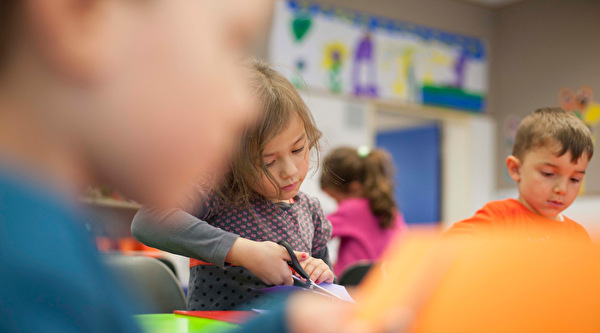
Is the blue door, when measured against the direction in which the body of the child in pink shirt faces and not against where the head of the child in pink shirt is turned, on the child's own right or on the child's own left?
on the child's own right

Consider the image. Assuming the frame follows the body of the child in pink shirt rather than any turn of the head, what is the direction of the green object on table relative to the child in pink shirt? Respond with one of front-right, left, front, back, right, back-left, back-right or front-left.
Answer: back-left

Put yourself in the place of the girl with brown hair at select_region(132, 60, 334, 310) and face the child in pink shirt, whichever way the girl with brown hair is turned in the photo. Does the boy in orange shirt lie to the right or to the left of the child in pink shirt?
right

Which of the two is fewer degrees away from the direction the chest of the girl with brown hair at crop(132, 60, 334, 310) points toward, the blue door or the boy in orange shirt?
the boy in orange shirt

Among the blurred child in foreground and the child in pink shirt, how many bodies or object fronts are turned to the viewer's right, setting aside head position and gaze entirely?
1

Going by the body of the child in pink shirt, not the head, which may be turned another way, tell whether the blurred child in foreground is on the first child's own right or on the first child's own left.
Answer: on the first child's own left

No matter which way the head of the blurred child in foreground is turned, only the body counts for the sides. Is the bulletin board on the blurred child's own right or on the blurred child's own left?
on the blurred child's own left

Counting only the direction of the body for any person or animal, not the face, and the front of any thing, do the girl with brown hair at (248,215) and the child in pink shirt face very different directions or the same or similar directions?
very different directions

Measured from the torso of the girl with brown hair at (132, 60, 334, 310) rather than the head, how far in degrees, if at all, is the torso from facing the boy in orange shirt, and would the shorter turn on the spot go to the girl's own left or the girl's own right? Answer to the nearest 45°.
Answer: approximately 45° to the girl's own left

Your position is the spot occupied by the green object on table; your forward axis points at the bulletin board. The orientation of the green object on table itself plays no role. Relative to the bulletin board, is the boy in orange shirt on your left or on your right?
right

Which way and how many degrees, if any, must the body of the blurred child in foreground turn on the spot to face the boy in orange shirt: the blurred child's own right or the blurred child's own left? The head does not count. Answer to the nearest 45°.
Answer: approximately 45° to the blurred child's own left

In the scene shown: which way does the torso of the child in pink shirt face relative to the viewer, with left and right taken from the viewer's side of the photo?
facing away from the viewer and to the left of the viewer

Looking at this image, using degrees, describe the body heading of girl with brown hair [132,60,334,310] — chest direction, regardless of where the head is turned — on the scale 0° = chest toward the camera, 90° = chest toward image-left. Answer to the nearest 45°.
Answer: approximately 315°

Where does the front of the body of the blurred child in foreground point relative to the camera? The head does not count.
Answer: to the viewer's right

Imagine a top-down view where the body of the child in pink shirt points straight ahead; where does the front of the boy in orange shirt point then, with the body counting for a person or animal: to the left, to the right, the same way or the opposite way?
the opposite way
